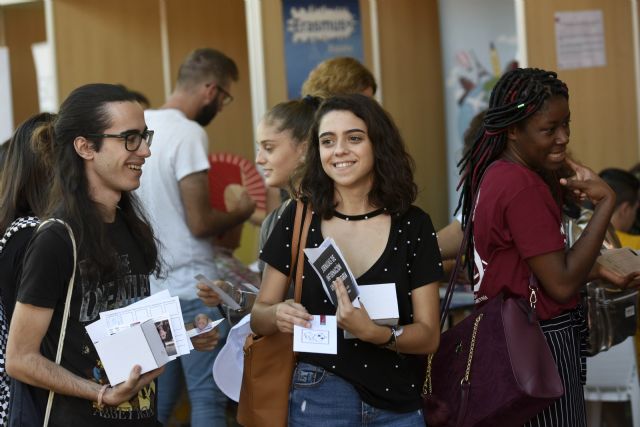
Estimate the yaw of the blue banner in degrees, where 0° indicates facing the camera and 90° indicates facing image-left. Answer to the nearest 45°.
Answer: approximately 0°

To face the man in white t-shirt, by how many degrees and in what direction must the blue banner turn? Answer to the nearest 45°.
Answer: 0° — it already faces them

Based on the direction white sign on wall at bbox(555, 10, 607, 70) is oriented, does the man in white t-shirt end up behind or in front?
in front

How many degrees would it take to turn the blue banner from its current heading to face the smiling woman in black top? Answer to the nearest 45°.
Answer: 0° — it already faces them

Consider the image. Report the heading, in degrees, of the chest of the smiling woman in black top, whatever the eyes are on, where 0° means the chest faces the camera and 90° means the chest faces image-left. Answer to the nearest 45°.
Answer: approximately 0°
